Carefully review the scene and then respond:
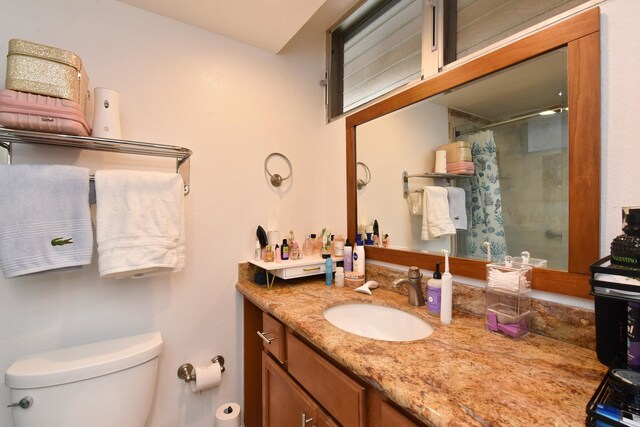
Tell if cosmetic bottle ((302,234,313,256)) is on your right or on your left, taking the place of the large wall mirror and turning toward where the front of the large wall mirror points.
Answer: on your right

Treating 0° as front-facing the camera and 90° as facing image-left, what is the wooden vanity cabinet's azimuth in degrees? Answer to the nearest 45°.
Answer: approximately 45°

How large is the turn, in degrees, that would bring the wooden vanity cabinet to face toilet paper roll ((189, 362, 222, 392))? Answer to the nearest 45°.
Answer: approximately 90° to its right

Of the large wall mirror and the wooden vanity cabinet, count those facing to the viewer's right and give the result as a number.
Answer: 0

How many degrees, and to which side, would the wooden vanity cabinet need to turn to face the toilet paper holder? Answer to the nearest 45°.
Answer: approximately 90° to its right

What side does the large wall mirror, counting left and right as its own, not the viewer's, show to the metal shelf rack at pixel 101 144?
front

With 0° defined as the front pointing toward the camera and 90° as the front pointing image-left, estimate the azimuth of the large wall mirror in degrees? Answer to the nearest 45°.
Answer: approximately 45°

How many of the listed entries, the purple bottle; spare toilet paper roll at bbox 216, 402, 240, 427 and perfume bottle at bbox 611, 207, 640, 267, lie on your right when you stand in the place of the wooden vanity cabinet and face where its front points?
1

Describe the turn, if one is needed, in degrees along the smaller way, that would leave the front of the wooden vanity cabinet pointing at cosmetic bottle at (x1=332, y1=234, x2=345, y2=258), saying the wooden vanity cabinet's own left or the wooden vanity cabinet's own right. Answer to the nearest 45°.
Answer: approximately 135° to the wooden vanity cabinet's own right
